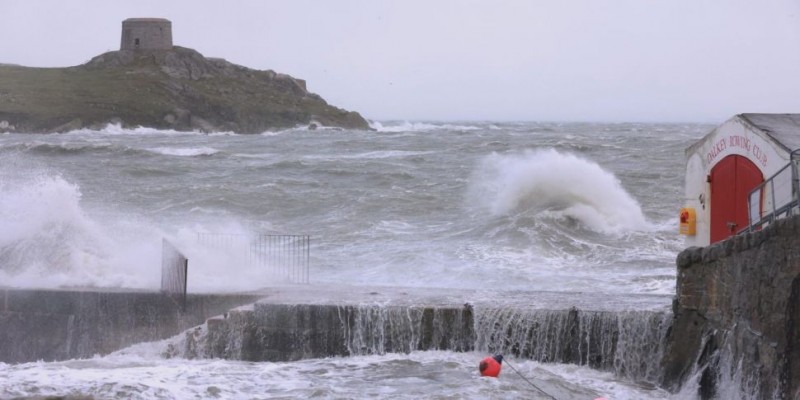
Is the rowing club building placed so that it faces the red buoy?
yes

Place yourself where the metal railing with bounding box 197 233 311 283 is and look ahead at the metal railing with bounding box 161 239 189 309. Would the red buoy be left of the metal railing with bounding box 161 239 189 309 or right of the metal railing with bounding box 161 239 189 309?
left

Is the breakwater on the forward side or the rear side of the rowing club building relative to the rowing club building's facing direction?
on the forward side

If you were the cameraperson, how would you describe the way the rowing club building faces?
facing the viewer and to the left of the viewer

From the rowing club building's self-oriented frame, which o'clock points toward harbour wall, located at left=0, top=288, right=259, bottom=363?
The harbour wall is roughly at 1 o'clock from the rowing club building.

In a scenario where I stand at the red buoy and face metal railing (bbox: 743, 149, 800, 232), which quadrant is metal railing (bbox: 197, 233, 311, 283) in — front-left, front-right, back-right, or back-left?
back-left
